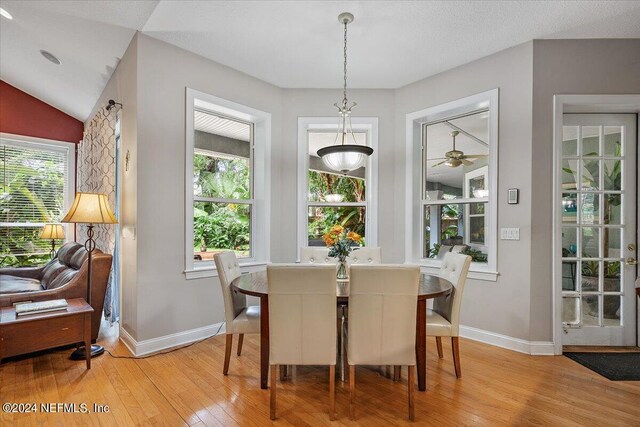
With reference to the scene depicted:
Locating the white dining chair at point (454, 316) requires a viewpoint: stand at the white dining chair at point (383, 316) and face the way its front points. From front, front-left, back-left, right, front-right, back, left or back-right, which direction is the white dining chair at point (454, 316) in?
front-right

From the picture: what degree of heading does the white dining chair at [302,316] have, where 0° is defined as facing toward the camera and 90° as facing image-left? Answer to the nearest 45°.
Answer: approximately 180°

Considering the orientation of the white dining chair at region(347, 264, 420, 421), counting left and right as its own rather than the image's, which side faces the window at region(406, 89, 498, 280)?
front

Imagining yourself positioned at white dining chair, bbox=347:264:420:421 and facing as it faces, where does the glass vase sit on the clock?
The glass vase is roughly at 11 o'clock from the white dining chair.

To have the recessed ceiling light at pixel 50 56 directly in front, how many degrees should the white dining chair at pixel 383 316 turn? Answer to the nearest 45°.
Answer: approximately 90° to its left

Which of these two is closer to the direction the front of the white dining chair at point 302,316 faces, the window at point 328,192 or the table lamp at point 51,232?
the window

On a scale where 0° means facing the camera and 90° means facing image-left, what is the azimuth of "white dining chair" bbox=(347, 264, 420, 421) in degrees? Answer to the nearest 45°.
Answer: approximately 180°

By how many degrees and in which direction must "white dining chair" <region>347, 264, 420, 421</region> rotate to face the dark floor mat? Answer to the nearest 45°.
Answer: approximately 45° to its right

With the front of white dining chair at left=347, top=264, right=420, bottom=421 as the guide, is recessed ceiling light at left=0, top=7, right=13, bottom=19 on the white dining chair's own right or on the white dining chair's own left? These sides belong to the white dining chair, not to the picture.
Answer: on the white dining chair's own left

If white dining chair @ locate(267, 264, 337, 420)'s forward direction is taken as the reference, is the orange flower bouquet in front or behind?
in front

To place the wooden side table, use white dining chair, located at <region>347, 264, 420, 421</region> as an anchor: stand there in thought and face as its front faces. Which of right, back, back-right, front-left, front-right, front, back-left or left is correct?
left

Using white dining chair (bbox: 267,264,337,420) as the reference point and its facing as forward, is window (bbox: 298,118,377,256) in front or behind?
in front

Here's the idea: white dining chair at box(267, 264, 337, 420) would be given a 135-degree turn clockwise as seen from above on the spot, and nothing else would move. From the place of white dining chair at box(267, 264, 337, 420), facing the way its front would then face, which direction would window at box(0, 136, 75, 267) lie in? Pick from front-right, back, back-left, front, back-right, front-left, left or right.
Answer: back

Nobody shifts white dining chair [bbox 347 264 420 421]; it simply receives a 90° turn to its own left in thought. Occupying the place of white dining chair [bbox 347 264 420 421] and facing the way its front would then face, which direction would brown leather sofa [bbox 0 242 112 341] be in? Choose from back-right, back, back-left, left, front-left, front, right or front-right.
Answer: front

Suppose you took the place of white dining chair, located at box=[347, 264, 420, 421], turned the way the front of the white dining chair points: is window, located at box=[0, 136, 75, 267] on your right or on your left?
on your left

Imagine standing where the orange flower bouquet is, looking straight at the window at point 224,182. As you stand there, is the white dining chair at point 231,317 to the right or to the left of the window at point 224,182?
left

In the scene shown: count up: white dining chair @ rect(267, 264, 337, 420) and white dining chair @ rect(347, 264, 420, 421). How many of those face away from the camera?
2
